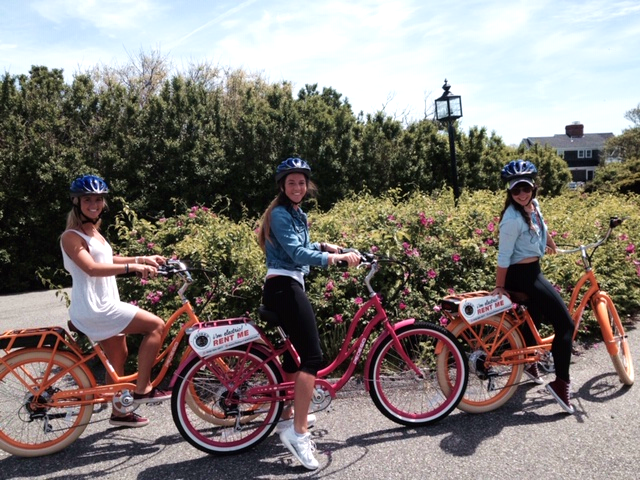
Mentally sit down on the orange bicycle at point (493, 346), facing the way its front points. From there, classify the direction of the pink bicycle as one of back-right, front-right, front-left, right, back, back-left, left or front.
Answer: back

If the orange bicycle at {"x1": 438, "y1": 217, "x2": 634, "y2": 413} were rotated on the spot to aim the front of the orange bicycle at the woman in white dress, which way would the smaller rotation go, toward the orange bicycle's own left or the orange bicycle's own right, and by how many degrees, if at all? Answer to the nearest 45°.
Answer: approximately 180°

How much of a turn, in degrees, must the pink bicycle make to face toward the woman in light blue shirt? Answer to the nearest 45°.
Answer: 0° — it already faces them

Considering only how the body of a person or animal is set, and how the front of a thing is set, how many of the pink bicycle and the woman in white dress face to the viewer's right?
2

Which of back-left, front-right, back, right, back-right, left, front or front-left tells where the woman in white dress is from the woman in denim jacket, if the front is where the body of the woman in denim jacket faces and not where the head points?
back

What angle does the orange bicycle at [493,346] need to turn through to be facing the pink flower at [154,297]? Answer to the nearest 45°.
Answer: approximately 135° to its left

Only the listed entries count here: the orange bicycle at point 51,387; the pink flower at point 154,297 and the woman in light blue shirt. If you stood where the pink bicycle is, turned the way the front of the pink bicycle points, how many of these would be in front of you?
1

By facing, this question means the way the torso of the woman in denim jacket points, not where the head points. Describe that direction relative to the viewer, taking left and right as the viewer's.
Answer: facing to the right of the viewer

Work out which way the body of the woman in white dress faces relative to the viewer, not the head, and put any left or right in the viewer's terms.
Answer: facing to the right of the viewer

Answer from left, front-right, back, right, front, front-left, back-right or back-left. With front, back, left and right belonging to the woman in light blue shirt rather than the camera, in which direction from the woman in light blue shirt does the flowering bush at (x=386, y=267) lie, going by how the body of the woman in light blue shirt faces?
back

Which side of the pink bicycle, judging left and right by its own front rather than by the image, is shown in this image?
right

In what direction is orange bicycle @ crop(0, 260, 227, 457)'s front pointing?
to the viewer's right

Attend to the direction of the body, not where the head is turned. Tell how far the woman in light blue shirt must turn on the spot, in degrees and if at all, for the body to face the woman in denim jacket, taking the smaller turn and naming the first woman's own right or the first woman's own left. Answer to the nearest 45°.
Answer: approximately 90° to the first woman's own right
